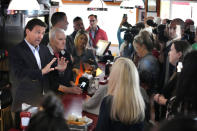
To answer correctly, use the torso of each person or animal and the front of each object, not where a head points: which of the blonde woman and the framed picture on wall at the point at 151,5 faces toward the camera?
the framed picture on wall

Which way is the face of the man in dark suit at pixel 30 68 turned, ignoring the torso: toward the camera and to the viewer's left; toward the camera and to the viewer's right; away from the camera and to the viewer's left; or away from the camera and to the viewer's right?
toward the camera and to the viewer's right

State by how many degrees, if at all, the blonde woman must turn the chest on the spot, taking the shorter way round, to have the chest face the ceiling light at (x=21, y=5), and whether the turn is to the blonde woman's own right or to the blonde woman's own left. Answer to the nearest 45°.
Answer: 0° — they already face it

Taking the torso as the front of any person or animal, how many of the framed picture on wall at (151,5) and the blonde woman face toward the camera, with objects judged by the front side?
1

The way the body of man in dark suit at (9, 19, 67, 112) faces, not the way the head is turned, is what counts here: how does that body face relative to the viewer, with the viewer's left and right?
facing the viewer and to the right of the viewer

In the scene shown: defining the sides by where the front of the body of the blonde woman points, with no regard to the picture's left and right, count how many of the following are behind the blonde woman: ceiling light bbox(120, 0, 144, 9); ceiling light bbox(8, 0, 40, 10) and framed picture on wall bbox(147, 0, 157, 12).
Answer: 0

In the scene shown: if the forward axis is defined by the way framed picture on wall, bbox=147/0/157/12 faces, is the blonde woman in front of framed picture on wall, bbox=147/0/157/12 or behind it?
in front

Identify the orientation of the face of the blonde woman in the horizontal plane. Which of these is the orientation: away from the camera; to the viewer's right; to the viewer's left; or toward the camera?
away from the camera

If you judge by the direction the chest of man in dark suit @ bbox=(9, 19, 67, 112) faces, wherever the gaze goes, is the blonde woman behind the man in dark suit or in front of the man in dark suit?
in front

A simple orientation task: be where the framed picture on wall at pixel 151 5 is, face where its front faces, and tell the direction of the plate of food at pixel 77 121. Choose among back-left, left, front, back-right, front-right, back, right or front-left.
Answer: front

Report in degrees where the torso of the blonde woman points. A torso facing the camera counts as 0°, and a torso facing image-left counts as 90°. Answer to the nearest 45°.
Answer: approximately 135°

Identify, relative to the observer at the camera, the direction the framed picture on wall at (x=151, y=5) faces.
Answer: facing the viewer

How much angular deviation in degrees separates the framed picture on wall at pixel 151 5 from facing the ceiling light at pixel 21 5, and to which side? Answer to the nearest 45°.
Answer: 0° — it already faces it

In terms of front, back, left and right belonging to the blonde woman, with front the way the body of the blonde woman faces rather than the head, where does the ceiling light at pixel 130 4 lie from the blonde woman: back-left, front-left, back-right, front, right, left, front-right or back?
front-right
